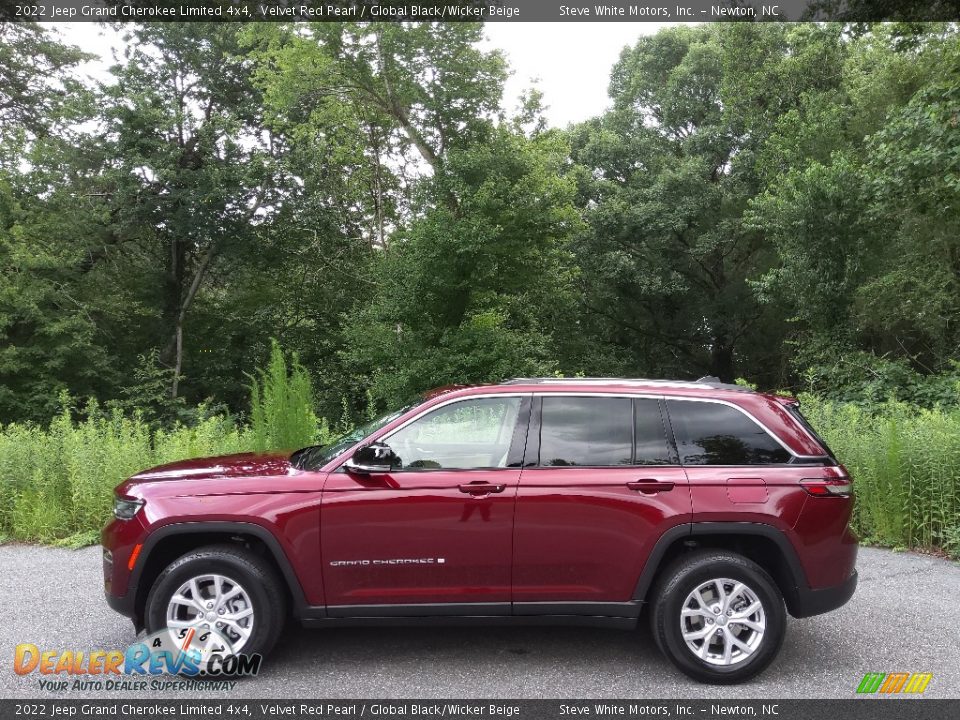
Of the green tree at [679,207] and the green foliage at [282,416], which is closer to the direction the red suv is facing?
the green foliage

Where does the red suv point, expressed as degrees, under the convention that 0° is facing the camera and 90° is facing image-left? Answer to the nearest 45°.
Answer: approximately 90°

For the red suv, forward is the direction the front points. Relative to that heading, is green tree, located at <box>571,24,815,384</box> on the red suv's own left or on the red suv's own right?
on the red suv's own right

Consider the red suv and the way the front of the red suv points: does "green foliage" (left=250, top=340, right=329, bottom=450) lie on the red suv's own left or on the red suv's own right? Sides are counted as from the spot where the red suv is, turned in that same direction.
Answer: on the red suv's own right

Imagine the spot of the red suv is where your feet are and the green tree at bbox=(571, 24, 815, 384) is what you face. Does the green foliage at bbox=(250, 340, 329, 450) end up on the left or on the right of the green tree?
left
